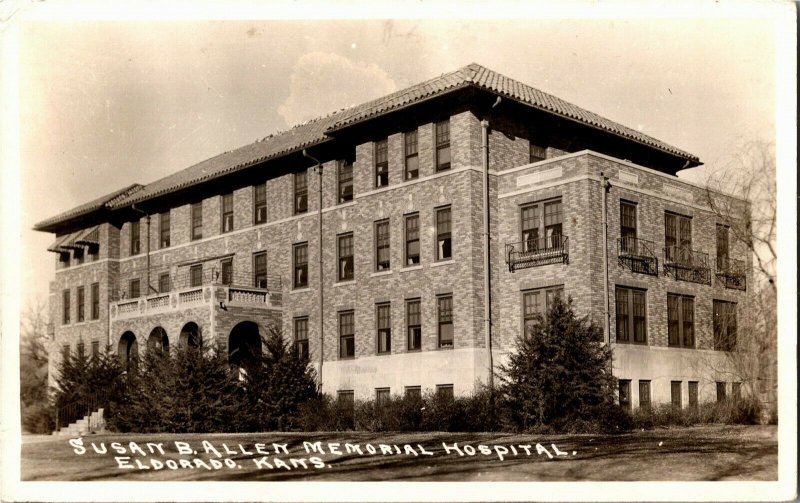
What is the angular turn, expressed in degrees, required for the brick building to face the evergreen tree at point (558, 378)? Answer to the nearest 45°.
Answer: approximately 45° to its left

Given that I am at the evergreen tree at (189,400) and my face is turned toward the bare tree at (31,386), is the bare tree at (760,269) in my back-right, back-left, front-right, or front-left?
back-right

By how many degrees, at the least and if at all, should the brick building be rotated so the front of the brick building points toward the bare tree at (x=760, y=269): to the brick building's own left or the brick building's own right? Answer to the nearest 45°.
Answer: approximately 90° to the brick building's own left

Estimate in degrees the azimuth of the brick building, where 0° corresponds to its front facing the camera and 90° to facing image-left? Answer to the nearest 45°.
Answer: approximately 45°

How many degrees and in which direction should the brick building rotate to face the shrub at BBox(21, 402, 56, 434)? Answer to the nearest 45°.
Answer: approximately 45° to its right

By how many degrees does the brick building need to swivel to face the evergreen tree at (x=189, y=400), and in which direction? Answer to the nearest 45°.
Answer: approximately 45° to its right
